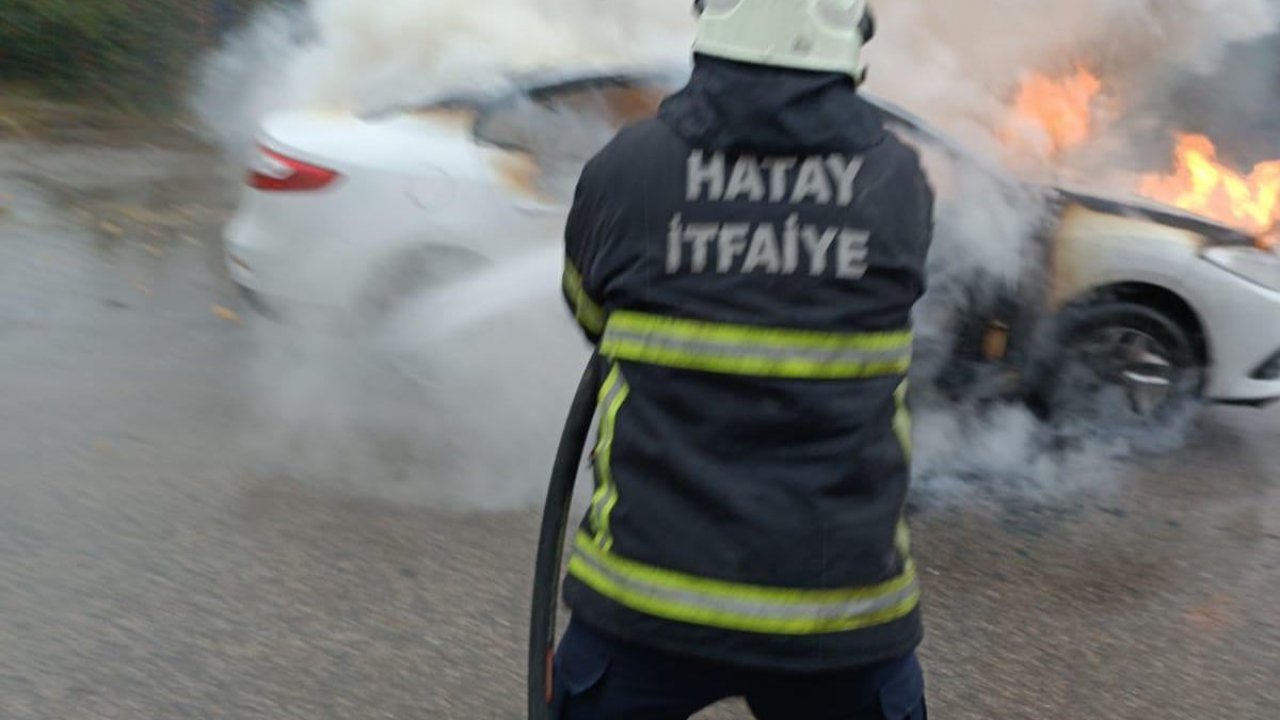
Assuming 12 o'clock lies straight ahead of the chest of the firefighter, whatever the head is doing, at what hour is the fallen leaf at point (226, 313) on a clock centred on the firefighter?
The fallen leaf is roughly at 11 o'clock from the firefighter.

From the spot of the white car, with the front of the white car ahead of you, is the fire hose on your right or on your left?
on your right

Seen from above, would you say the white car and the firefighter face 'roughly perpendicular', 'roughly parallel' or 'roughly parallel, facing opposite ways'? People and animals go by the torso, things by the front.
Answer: roughly perpendicular

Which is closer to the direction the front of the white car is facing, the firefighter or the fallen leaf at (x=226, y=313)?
the firefighter

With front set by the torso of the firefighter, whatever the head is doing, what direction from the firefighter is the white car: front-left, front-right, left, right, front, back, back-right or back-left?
front

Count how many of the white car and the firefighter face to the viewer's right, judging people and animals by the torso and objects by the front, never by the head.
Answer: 1

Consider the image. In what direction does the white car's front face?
to the viewer's right

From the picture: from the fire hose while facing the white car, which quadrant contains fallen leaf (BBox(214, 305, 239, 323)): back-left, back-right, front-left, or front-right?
front-left

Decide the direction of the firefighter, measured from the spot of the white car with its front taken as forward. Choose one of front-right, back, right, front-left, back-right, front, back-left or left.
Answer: right

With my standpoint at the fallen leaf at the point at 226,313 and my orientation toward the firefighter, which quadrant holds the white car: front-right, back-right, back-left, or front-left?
front-left

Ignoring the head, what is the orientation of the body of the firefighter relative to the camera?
away from the camera

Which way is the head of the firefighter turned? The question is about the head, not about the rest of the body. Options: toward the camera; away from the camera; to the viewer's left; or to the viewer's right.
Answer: away from the camera
